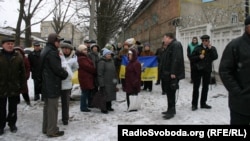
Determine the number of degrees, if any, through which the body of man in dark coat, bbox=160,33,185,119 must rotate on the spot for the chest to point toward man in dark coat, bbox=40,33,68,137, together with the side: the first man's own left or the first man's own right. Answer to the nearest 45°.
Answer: approximately 45° to the first man's own left

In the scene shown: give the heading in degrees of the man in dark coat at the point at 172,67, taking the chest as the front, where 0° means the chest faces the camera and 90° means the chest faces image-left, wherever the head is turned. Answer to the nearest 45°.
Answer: approximately 90°

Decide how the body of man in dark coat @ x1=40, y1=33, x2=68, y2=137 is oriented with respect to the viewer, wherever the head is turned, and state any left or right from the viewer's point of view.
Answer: facing to the right of the viewer

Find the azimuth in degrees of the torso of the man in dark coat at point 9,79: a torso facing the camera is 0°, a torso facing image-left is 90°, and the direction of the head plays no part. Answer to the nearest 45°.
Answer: approximately 0°

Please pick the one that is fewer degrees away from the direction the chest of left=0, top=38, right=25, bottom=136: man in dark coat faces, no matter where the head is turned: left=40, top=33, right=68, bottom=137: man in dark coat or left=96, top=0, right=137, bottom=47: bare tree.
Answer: the man in dark coat

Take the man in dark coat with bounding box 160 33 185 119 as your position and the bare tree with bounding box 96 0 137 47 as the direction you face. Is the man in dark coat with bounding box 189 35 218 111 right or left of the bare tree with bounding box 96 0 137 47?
right
